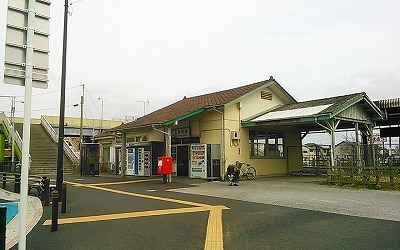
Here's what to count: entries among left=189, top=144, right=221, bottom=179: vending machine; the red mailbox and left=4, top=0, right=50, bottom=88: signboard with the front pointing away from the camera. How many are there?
1

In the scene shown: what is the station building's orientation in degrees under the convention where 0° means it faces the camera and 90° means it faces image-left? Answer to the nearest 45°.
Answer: approximately 45°

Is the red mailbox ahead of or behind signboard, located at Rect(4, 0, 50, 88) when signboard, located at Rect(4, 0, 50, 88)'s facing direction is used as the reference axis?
ahead

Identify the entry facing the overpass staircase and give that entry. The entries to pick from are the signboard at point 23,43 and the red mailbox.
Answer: the signboard

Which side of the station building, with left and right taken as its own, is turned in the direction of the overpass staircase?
right

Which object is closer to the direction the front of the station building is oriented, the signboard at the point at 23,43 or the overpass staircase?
the signboard

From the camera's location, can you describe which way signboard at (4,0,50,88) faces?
facing away from the viewer

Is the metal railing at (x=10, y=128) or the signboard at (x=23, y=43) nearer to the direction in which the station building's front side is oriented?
the signboard

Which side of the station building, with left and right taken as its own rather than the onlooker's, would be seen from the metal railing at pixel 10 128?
right

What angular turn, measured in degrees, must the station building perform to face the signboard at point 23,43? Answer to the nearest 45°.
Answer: approximately 45° to its left
